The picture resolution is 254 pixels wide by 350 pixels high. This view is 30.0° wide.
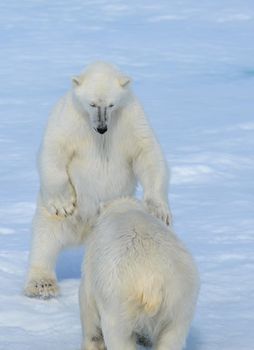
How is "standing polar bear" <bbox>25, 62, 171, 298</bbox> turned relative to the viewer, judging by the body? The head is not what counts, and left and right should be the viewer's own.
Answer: facing the viewer

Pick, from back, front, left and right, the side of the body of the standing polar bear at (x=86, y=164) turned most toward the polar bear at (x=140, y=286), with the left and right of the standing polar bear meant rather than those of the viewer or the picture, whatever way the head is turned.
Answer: front
